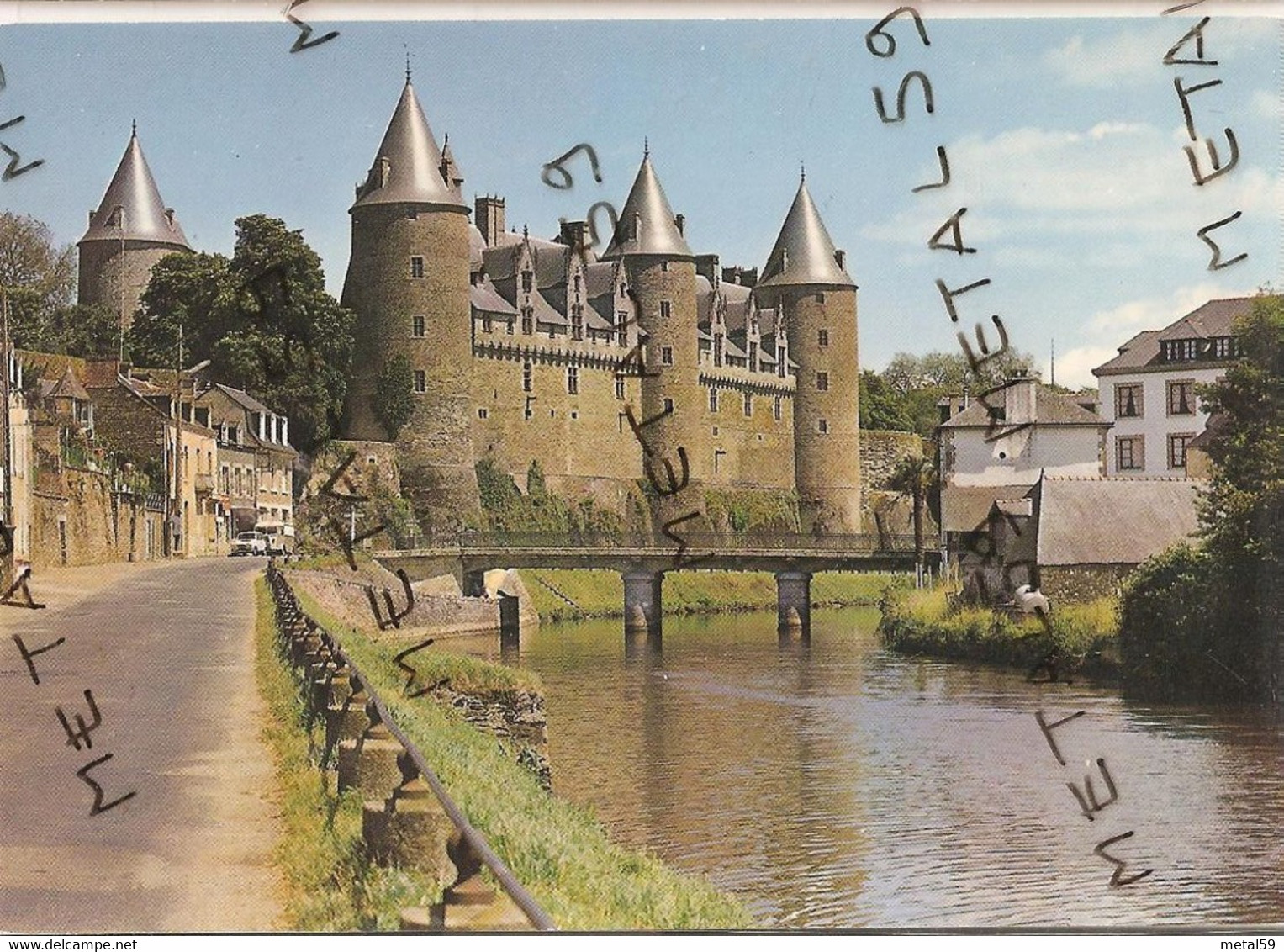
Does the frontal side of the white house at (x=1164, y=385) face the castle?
no

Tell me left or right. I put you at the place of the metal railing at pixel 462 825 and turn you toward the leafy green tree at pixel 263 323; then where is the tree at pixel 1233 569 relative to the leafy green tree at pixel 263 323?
right

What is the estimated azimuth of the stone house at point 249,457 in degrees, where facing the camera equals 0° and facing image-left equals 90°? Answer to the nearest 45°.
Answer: approximately 315°

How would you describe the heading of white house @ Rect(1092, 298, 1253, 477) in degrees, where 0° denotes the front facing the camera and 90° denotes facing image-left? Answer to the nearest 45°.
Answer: approximately 0°

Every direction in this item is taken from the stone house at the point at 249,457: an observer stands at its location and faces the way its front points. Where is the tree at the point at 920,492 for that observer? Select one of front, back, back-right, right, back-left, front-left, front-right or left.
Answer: left

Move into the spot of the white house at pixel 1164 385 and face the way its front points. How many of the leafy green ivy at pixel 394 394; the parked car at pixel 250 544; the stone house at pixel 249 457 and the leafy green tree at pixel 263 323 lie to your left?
0

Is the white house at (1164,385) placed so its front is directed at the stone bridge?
no

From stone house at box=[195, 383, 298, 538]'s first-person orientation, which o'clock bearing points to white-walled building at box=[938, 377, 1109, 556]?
The white-walled building is roughly at 12 o'clock from the stone house.

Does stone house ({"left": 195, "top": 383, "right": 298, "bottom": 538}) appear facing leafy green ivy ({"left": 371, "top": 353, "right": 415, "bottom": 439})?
no

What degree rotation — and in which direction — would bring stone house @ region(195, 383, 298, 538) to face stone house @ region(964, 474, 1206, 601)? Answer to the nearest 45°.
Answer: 0° — it already faces it

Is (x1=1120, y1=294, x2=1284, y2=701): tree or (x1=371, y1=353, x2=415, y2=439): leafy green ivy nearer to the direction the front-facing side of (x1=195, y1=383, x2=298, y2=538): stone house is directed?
the tree

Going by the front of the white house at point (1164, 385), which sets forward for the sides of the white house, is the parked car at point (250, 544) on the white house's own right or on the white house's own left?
on the white house's own right

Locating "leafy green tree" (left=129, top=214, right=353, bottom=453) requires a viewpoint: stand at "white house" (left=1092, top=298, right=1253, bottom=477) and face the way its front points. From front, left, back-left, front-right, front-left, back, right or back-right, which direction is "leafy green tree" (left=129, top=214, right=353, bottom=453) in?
right

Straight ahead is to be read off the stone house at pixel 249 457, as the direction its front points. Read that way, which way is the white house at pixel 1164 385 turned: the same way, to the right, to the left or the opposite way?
to the right

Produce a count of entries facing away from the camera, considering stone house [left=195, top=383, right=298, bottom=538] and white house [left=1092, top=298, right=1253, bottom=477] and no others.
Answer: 0
